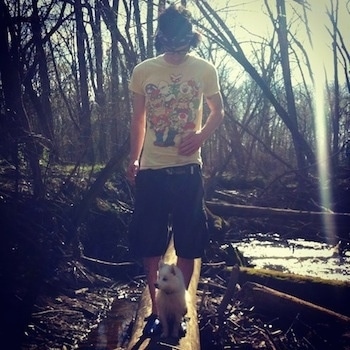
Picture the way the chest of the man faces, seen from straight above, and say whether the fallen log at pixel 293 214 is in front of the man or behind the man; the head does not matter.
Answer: behind

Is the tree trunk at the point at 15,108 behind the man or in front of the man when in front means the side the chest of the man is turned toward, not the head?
behind

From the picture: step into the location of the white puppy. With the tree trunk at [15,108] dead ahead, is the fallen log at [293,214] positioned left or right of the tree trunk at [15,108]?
right

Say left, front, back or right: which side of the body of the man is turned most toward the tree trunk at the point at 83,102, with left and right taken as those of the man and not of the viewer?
back

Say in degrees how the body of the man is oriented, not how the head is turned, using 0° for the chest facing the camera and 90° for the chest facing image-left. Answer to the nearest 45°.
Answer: approximately 0°

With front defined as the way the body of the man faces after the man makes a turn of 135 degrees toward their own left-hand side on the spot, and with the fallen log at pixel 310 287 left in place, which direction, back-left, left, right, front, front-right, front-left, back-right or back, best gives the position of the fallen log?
front

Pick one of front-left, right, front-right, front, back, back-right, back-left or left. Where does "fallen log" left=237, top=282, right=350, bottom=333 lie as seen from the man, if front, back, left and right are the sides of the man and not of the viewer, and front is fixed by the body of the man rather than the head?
back-left
